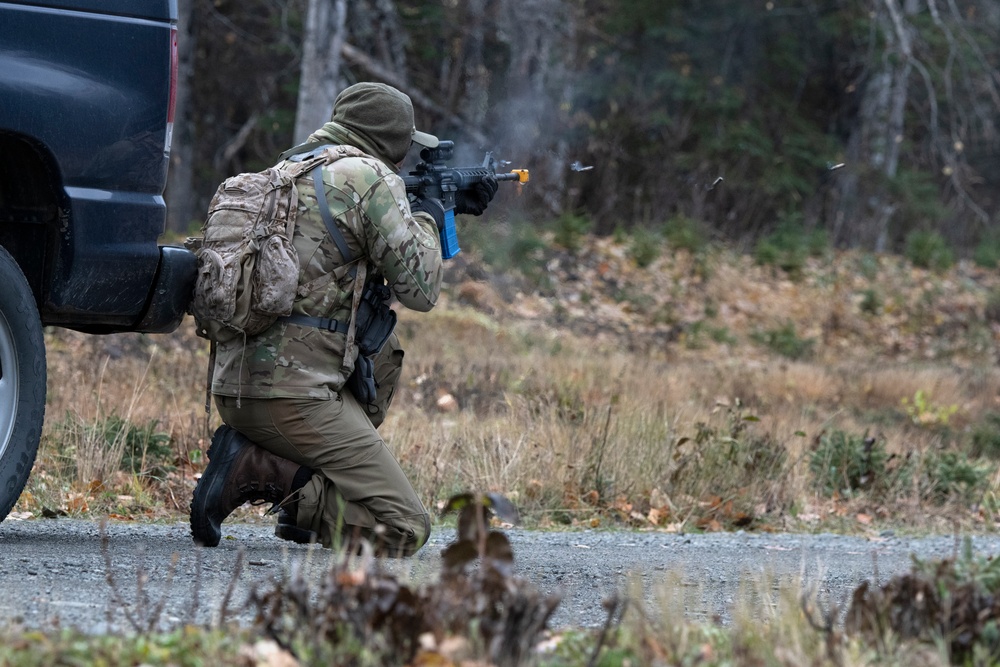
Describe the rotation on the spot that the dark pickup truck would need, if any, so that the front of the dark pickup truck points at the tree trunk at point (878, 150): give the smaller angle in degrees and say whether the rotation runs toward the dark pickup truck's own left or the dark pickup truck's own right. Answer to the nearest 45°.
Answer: approximately 135° to the dark pickup truck's own right

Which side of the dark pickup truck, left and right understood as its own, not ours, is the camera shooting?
left

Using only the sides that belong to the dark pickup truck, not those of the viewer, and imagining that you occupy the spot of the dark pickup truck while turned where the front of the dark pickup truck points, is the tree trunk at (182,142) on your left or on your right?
on your right

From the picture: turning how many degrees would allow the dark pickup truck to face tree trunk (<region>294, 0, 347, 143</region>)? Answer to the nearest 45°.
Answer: approximately 90° to its right
